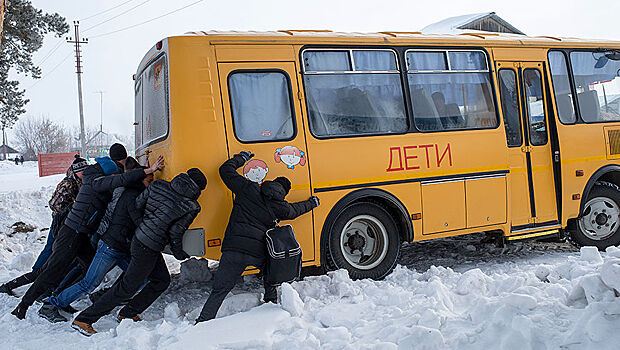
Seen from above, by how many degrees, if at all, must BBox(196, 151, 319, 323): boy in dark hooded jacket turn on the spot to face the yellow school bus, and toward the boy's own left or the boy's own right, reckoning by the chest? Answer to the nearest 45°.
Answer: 0° — they already face it

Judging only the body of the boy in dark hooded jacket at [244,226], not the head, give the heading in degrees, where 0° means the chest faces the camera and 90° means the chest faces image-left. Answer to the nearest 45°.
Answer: approximately 225°

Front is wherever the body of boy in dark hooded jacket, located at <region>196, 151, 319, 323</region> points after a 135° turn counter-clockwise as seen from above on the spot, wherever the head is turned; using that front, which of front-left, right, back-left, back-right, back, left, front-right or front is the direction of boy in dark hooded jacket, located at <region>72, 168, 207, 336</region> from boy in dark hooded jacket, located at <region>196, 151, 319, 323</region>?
front

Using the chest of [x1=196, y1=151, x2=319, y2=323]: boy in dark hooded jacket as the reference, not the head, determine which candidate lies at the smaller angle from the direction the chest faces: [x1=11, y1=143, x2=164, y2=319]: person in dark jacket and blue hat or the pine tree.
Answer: the pine tree

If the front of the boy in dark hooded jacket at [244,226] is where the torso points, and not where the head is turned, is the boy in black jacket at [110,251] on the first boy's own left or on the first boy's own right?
on the first boy's own left

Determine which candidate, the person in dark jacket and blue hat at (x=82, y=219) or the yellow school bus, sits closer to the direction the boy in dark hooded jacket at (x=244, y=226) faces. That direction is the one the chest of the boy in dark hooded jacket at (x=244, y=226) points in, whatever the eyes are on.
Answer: the yellow school bus

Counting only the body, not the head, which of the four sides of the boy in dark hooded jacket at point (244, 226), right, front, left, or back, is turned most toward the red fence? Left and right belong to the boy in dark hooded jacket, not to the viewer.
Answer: left

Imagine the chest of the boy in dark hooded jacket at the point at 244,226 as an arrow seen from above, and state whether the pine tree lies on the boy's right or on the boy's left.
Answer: on the boy's left

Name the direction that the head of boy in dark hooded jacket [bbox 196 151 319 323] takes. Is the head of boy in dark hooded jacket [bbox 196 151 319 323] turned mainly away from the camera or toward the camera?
away from the camera

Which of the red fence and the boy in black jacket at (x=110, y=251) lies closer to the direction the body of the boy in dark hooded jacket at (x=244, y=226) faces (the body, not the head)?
the red fence

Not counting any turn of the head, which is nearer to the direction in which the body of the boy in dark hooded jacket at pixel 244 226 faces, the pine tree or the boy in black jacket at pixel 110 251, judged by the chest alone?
the pine tree
